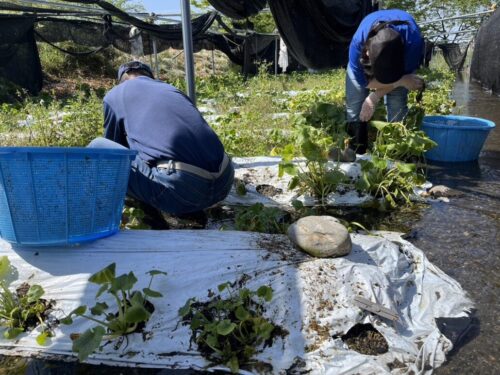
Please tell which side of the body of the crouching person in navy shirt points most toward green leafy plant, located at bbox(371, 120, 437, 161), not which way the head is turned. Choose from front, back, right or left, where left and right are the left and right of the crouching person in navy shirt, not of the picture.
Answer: right

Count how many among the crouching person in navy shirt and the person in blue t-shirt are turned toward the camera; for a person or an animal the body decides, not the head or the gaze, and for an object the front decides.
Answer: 1

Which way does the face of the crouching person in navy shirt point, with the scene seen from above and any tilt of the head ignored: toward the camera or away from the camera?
away from the camera

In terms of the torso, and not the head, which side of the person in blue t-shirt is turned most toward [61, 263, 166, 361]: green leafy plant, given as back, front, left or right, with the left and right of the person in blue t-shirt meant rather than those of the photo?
front

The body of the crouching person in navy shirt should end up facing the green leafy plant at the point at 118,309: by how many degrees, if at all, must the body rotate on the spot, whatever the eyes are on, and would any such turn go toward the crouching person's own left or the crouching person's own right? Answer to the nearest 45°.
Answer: approximately 135° to the crouching person's own left

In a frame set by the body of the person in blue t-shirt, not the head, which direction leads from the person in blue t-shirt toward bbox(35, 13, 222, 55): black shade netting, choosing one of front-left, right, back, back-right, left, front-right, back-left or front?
back-right

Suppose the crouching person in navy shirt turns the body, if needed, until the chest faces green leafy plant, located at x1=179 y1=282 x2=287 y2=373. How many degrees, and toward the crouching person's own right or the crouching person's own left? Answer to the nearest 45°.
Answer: approximately 135° to the crouching person's own left

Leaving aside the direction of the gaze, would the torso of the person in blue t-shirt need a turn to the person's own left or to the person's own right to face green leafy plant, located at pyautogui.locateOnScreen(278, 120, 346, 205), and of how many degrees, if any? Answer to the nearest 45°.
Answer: approximately 45° to the person's own right

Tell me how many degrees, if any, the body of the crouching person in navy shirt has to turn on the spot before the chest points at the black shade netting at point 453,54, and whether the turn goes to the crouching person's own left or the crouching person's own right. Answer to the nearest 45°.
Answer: approximately 90° to the crouching person's own right

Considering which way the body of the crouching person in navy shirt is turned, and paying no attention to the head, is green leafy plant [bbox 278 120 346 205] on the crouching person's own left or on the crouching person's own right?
on the crouching person's own right

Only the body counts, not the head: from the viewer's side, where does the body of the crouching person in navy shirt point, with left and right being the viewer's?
facing away from the viewer and to the left of the viewer

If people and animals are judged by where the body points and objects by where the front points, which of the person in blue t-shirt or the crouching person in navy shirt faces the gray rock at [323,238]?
the person in blue t-shirt
